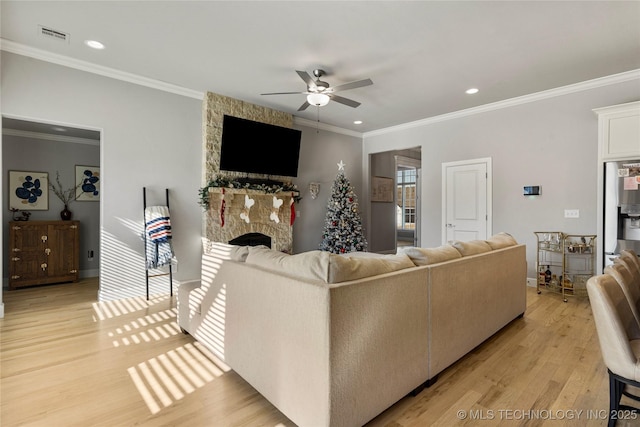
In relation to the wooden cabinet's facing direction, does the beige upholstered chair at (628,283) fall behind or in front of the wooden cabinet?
in front

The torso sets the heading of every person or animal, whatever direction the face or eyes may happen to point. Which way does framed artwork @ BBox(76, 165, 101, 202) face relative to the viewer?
toward the camera

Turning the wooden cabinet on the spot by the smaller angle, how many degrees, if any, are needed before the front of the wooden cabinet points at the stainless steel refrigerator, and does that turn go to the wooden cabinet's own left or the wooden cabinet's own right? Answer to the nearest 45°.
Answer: approximately 45° to the wooden cabinet's own left

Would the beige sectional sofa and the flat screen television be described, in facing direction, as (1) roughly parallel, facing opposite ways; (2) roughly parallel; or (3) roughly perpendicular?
roughly parallel, facing opposite ways

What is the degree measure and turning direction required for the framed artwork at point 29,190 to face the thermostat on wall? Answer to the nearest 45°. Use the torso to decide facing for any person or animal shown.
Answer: approximately 45° to its left

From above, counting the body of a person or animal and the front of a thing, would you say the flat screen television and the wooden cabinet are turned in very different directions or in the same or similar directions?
same or similar directions

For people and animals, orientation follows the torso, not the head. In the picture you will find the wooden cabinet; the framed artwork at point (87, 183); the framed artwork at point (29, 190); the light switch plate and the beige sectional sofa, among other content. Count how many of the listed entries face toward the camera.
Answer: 4

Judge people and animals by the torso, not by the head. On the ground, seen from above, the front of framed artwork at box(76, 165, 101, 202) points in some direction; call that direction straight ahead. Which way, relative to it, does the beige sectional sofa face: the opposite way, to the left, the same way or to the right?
the opposite way

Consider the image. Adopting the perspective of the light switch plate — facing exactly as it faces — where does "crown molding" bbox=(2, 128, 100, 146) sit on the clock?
The crown molding is roughly at 2 o'clock from the light switch plate.

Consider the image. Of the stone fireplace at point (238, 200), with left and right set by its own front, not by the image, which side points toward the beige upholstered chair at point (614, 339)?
front

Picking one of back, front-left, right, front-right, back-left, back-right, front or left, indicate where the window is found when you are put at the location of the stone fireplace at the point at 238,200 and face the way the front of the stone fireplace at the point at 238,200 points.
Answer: left

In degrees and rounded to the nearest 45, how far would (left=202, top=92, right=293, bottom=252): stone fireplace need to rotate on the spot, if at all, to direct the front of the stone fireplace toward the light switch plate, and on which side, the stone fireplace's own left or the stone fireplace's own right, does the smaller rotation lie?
approximately 45° to the stone fireplace's own left

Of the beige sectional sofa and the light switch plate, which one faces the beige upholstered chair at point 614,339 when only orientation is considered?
the light switch plate

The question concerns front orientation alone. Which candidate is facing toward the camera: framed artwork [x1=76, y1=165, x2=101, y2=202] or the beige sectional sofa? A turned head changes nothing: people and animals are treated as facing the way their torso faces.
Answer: the framed artwork

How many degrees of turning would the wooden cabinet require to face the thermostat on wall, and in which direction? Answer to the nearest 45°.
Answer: approximately 45° to its left

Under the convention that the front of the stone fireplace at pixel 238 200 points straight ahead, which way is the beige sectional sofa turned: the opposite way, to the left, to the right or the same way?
the opposite way

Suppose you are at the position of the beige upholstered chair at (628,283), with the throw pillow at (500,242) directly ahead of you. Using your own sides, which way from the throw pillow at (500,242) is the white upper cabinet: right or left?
right

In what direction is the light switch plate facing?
toward the camera
